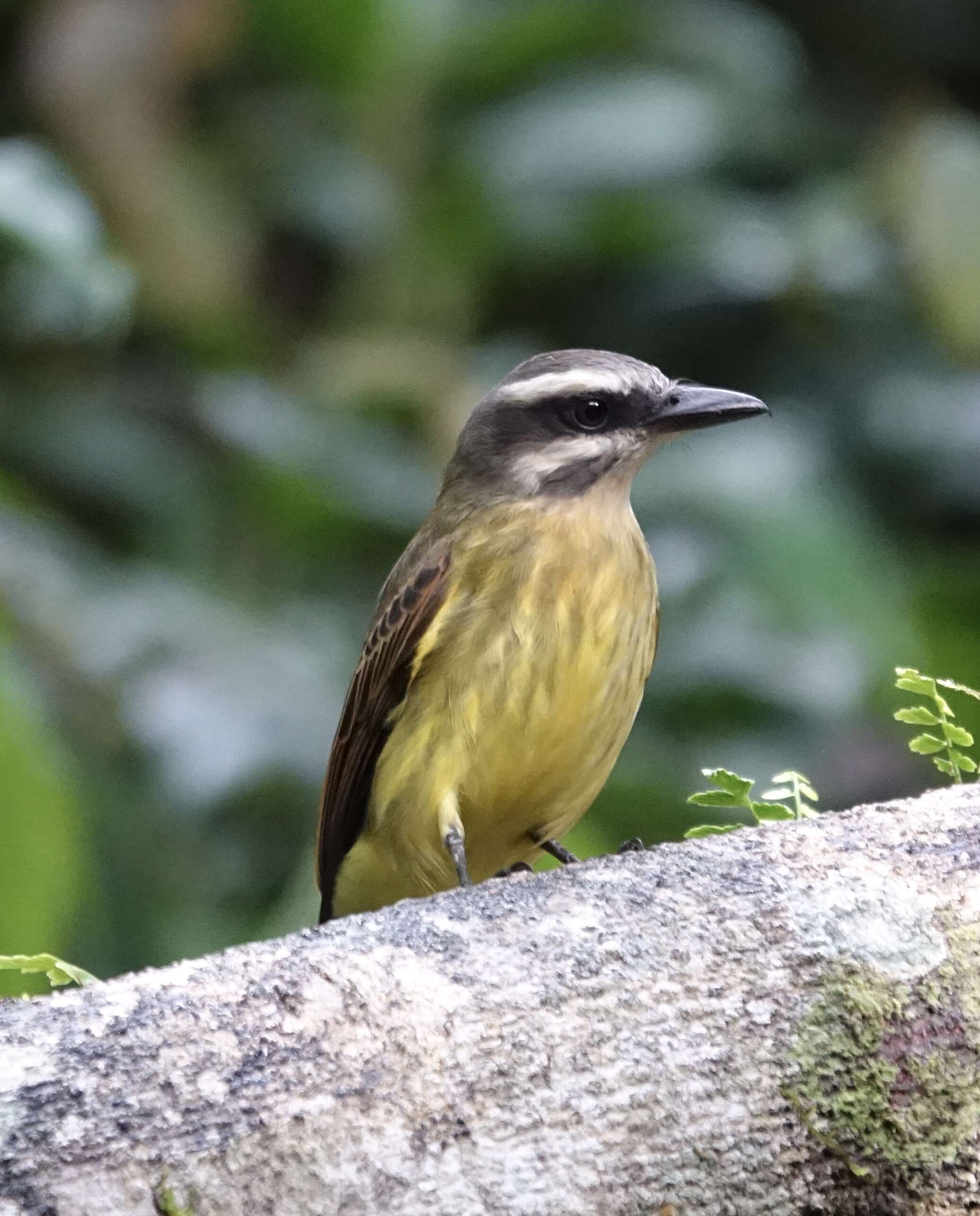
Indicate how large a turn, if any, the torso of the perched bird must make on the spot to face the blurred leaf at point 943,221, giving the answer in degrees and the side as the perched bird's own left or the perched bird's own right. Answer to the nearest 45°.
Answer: approximately 90° to the perched bird's own left

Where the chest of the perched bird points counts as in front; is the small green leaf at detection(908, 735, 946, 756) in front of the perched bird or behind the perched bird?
in front

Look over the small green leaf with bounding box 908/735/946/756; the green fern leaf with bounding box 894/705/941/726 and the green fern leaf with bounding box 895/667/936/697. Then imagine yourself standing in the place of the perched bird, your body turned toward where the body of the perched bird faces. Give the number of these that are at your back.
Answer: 0

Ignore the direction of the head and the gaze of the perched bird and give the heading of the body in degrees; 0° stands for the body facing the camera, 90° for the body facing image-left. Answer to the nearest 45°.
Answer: approximately 315°

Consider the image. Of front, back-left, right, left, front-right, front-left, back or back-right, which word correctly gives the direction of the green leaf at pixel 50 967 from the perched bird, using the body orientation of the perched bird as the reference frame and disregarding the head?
right
